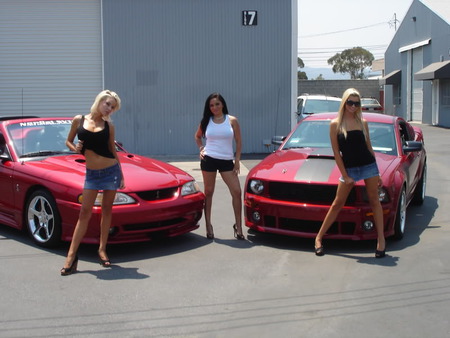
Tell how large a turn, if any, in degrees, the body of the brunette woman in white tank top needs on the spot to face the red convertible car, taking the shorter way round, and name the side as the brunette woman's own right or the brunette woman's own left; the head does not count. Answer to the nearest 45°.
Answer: approximately 90° to the brunette woman's own right

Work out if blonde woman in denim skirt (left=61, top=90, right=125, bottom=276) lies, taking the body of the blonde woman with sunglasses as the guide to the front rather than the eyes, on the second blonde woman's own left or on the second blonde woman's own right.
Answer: on the second blonde woman's own right

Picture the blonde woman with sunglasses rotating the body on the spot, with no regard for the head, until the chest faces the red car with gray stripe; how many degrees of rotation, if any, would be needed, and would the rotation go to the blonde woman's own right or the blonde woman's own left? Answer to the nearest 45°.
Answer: approximately 135° to the blonde woman's own right

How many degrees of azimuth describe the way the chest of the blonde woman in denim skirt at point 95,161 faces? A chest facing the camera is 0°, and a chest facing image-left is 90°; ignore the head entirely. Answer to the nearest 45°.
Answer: approximately 0°

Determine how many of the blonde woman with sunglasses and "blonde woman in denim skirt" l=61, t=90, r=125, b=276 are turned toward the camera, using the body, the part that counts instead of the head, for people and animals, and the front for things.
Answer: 2

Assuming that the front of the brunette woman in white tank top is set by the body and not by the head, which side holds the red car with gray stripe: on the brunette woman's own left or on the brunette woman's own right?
on the brunette woman's own left

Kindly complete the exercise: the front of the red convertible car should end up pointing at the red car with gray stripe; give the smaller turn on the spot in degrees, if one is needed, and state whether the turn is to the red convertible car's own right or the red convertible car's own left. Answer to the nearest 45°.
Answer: approximately 45° to the red convertible car's own left
